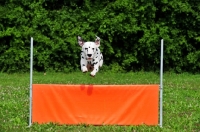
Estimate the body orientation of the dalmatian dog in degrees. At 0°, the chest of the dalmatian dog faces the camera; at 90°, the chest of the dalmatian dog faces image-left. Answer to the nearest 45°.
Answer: approximately 0°
